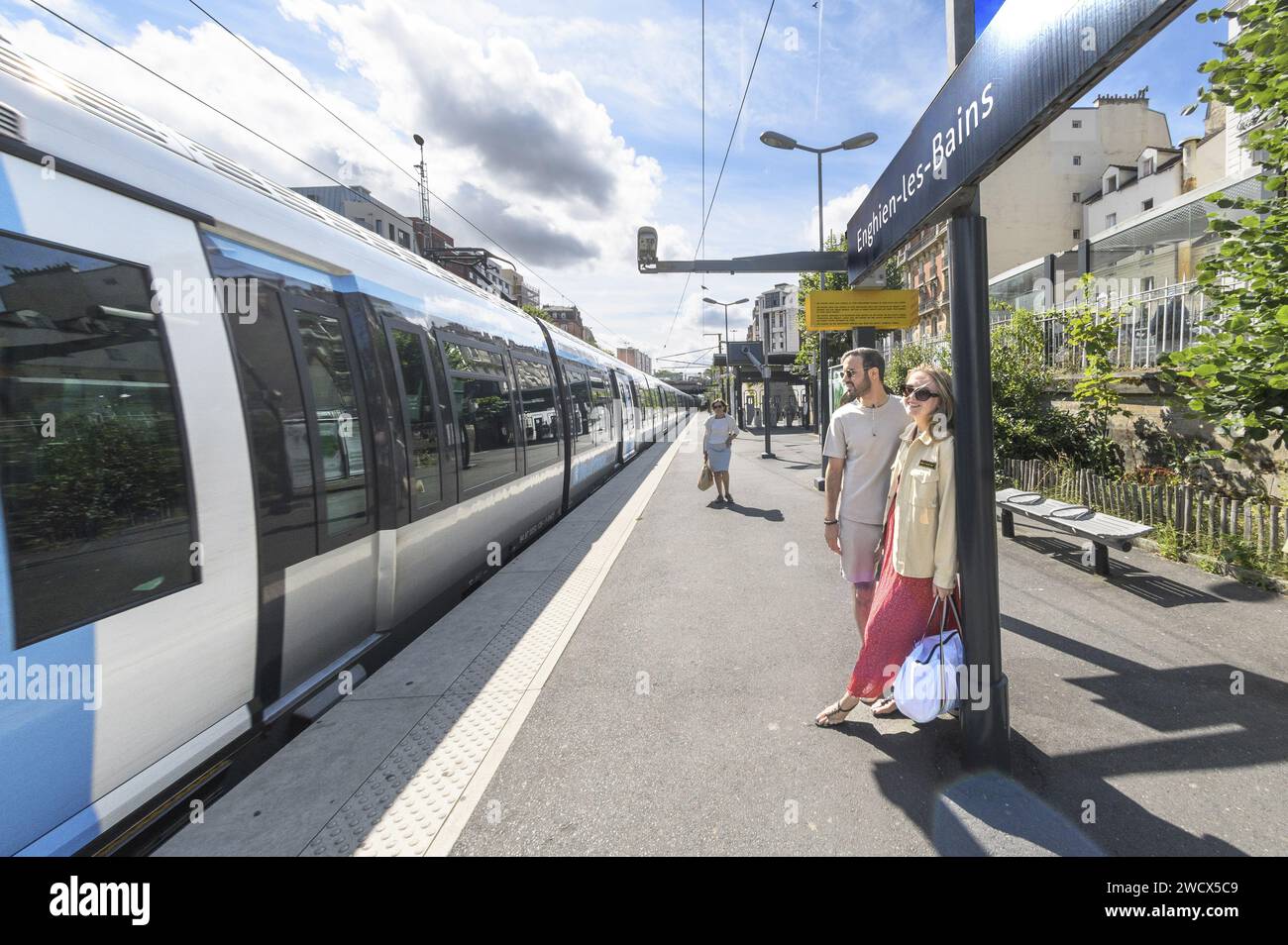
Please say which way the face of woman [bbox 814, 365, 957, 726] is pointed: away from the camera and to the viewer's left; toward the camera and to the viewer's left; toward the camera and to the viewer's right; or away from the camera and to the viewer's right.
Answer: toward the camera and to the viewer's left

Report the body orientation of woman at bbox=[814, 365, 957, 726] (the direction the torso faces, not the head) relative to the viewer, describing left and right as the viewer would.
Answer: facing the viewer and to the left of the viewer

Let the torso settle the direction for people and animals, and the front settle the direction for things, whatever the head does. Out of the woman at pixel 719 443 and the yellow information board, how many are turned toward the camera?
2

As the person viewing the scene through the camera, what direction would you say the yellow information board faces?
facing the viewer

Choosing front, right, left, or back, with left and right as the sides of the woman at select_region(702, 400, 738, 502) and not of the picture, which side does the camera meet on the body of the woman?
front

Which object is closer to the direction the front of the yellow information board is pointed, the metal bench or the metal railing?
the metal bench

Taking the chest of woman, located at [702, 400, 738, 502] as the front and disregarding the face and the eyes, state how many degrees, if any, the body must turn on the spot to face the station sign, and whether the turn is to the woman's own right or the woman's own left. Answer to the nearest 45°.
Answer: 0° — they already face it

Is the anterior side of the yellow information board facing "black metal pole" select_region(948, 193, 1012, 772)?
yes

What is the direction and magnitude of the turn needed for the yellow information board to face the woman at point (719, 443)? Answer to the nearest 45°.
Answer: approximately 135° to its right

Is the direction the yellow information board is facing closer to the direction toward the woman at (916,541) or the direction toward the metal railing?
the woman

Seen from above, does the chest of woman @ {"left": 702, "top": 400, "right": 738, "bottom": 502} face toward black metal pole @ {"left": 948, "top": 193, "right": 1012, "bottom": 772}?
yes
